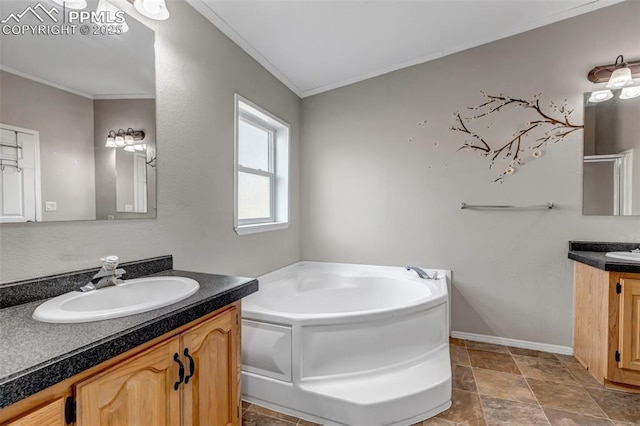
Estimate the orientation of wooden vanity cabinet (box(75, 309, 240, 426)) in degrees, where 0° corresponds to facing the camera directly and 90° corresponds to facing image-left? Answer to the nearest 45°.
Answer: approximately 315°

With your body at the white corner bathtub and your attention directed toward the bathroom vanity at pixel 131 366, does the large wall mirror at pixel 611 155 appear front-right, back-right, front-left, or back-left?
back-left

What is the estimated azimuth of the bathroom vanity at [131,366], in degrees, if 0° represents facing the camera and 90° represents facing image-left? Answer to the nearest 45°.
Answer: approximately 315°

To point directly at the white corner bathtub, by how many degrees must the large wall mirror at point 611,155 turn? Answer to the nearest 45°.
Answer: approximately 45° to its right
